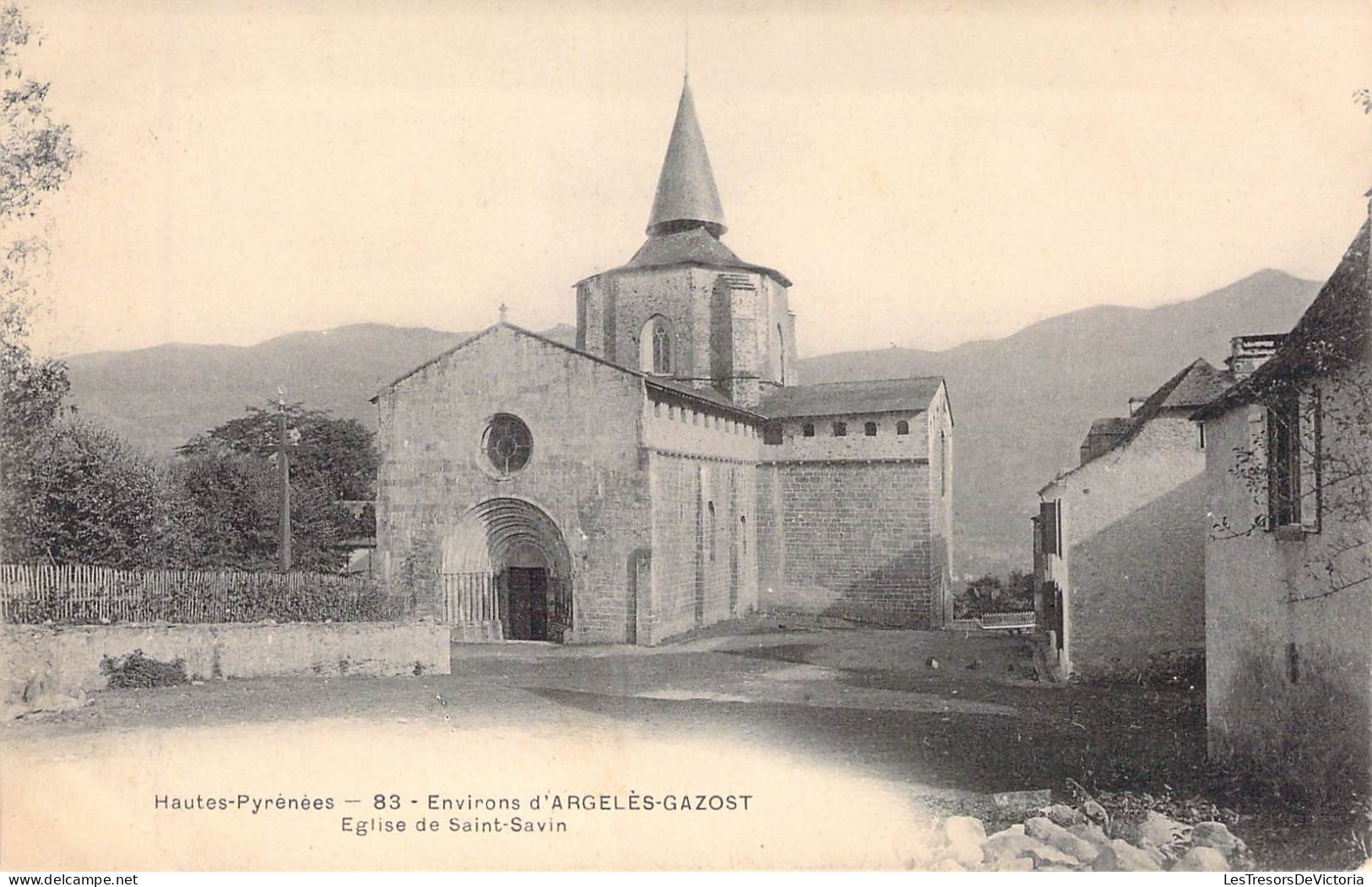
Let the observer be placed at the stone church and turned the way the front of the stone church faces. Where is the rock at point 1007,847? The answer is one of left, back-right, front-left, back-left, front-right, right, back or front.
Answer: front-left

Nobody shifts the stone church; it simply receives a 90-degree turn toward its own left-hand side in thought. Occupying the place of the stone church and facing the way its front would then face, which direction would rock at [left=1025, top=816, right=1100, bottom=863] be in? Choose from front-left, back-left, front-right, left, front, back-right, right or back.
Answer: front-right

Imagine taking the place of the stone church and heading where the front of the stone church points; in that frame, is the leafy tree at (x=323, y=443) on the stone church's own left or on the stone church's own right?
on the stone church's own right

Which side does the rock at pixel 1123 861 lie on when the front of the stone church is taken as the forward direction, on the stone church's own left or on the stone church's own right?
on the stone church's own left

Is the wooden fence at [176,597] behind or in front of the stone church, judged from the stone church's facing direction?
in front

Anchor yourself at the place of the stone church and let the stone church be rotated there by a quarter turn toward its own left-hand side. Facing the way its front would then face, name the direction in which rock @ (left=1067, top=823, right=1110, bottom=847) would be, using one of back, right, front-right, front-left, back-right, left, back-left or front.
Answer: front-right

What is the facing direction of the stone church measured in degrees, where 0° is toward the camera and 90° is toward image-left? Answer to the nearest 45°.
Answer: approximately 45°
